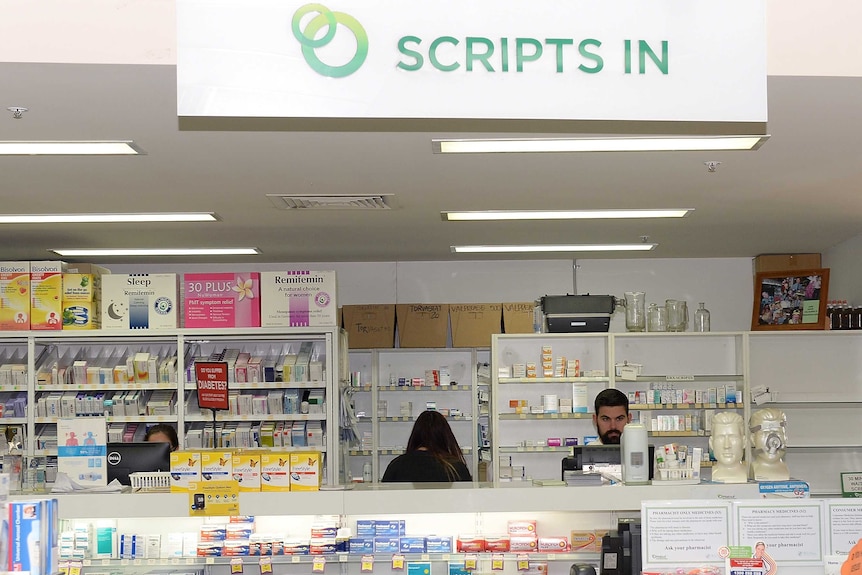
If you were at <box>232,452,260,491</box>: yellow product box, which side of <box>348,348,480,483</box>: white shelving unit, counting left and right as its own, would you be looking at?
front

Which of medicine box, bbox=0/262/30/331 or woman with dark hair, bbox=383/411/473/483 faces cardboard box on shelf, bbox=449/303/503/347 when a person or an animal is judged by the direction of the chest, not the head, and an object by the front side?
the woman with dark hair

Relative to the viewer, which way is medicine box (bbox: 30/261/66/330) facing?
toward the camera

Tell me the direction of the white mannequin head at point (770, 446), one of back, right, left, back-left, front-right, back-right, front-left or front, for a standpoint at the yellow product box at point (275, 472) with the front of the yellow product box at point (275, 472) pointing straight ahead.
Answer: left

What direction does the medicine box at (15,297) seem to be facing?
toward the camera

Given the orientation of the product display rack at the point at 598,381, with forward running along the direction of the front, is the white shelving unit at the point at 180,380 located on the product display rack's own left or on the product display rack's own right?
on the product display rack's own right

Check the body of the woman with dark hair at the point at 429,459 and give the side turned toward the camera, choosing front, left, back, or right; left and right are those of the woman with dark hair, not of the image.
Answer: back

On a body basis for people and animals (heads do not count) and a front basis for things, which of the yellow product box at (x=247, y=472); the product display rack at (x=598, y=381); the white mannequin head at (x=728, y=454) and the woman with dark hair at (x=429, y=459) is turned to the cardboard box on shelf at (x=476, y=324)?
the woman with dark hair

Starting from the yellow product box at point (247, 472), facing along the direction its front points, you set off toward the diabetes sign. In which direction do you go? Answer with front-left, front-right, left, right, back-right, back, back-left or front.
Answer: back

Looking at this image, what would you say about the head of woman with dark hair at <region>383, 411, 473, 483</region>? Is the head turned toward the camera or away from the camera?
away from the camera
